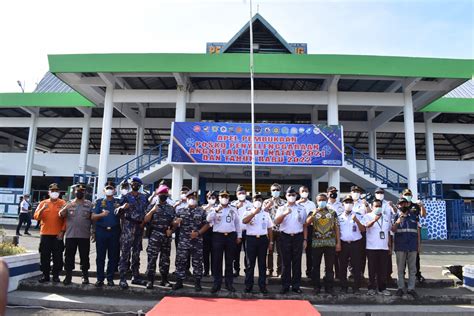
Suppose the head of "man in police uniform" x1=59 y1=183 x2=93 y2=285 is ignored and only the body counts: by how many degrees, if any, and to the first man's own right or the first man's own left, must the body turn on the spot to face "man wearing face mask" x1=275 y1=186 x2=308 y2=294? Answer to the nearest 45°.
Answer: approximately 45° to the first man's own left

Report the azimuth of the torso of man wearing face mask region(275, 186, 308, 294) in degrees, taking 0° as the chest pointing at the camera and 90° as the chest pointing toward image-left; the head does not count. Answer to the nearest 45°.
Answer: approximately 0°

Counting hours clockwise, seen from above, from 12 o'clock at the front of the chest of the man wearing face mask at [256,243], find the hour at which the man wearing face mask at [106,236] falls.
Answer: the man wearing face mask at [106,236] is roughly at 3 o'clock from the man wearing face mask at [256,243].

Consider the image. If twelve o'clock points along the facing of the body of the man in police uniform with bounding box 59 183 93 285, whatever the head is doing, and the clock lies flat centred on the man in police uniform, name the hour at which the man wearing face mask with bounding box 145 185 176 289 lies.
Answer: The man wearing face mask is roughly at 10 o'clock from the man in police uniform.

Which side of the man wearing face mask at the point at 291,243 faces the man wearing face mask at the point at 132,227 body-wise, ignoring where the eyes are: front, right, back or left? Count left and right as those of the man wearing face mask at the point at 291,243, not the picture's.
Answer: right

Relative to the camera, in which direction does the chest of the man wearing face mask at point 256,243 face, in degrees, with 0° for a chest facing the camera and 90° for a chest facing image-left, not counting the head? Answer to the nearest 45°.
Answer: approximately 0°
